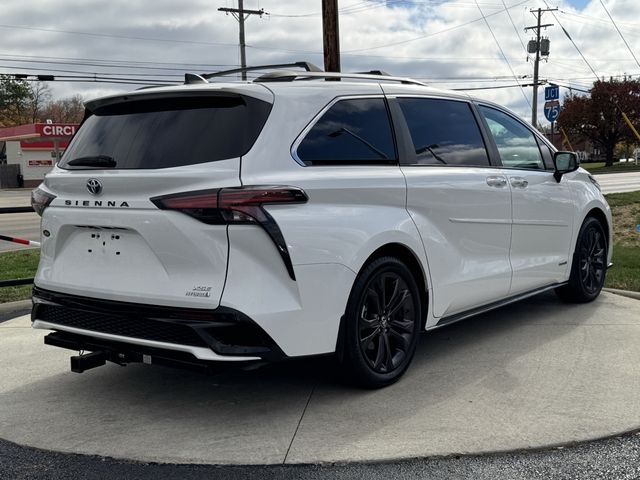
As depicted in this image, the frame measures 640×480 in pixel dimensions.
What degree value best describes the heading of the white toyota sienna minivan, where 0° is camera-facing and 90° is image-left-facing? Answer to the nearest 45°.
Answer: approximately 225°

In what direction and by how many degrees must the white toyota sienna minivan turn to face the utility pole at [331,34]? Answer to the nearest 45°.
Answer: approximately 45° to its left
